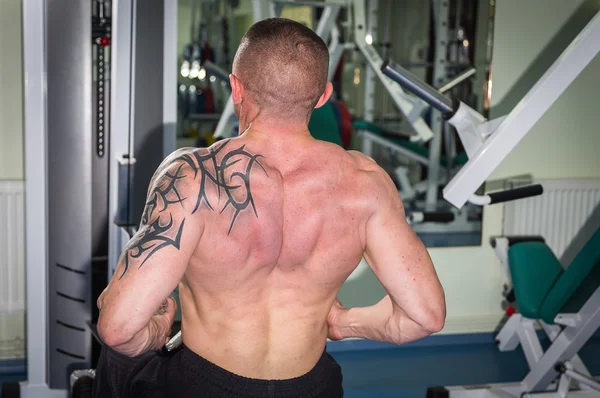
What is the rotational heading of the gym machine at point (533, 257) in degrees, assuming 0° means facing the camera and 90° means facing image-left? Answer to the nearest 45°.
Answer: approximately 90°

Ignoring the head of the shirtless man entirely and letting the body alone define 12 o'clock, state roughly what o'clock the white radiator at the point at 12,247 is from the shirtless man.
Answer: The white radiator is roughly at 11 o'clock from the shirtless man.

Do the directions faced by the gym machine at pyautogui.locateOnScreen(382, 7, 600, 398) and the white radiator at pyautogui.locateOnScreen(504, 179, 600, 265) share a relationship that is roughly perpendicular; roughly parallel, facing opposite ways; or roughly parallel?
roughly perpendicular

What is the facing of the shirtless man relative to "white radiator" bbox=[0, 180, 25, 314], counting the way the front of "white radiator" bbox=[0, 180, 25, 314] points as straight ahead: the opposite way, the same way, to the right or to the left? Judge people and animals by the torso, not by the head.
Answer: the opposite way

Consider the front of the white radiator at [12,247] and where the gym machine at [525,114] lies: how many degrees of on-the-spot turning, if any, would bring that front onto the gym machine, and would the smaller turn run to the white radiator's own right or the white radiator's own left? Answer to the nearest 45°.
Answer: approximately 45° to the white radiator's own left

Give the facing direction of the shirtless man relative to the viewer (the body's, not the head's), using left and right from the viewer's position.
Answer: facing away from the viewer

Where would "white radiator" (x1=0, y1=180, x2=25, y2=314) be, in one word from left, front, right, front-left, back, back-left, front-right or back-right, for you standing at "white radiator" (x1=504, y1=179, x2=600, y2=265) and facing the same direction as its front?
front-right

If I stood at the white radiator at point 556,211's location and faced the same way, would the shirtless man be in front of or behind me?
in front

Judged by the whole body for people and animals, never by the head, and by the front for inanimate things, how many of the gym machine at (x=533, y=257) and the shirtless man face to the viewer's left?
1

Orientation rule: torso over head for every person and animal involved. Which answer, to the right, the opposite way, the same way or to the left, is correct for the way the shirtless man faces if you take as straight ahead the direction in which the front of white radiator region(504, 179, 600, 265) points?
the opposite way

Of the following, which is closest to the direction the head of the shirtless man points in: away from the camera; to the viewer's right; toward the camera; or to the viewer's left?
away from the camera

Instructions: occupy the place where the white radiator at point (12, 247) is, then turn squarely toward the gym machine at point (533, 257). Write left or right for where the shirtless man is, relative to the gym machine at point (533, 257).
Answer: right

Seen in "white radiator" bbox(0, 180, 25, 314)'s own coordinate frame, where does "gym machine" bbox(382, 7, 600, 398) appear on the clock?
The gym machine is roughly at 10 o'clock from the white radiator.
